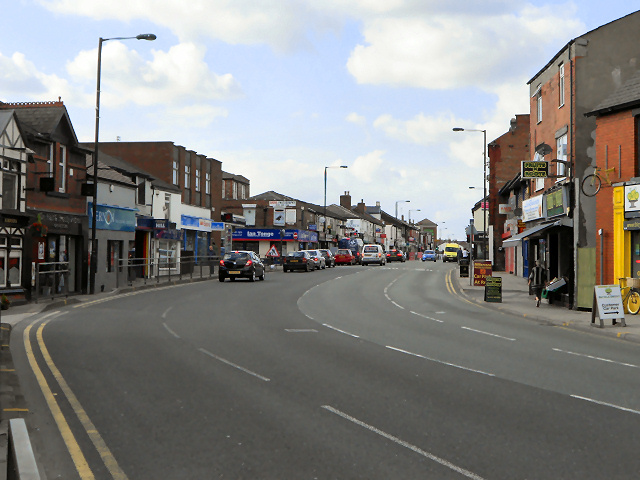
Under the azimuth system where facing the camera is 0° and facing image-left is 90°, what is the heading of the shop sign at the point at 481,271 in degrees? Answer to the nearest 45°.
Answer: approximately 0°

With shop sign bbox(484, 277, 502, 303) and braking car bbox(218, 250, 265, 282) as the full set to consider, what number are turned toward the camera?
1

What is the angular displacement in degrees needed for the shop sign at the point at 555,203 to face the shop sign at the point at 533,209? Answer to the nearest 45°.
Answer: approximately 135° to its right

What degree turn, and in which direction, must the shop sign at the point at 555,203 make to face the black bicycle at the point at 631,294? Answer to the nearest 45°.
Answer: approximately 90° to its left

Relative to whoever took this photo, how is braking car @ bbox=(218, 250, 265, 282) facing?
facing away from the viewer and to the right of the viewer

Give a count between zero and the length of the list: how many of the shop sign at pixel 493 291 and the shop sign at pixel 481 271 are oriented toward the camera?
2

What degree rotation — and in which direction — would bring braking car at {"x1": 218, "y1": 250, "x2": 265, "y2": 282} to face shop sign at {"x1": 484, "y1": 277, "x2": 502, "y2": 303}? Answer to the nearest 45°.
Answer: approximately 90° to its right
